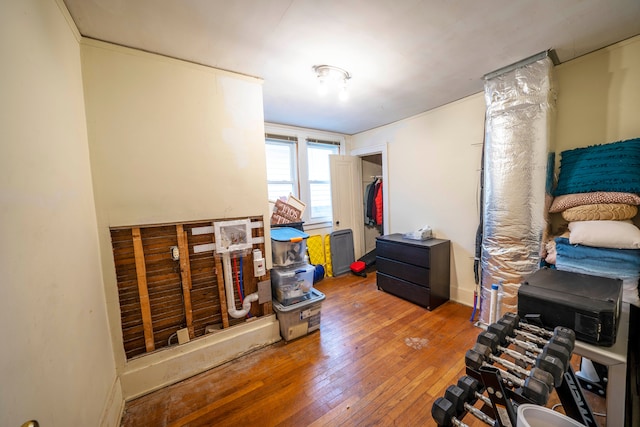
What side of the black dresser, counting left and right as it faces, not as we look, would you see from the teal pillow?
left

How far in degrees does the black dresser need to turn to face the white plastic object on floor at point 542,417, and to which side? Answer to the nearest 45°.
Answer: approximately 45° to its left

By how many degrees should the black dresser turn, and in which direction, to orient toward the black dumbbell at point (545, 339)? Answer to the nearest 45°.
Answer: approximately 45° to its left

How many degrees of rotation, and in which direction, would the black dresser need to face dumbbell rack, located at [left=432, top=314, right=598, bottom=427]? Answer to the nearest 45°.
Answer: approximately 45° to its left

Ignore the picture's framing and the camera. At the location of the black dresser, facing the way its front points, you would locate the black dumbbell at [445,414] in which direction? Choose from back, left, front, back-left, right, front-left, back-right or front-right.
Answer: front-left

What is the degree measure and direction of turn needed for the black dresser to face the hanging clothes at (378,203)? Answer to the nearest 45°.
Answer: approximately 90° to its right

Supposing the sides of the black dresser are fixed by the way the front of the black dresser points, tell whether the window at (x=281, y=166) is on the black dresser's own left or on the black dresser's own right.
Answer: on the black dresser's own right

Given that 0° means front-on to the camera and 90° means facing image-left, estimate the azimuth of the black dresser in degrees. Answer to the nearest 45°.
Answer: approximately 45°

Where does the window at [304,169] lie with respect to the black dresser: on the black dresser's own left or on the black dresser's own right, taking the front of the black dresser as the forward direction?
on the black dresser's own right

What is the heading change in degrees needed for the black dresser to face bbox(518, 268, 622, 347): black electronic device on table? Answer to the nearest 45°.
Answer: approximately 90° to its left
